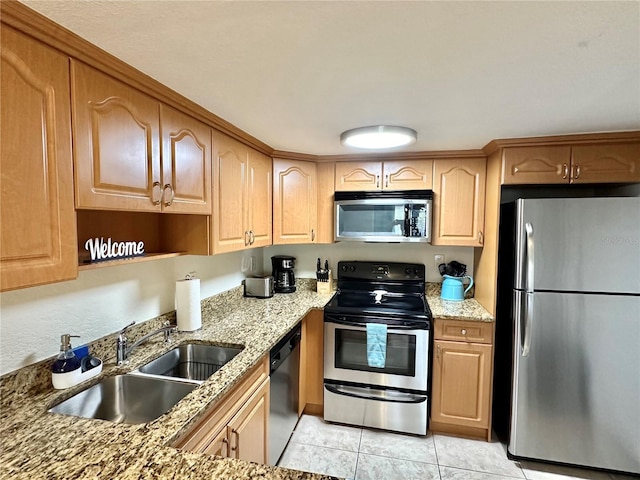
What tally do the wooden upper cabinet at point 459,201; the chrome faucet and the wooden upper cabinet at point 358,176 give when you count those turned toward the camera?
2

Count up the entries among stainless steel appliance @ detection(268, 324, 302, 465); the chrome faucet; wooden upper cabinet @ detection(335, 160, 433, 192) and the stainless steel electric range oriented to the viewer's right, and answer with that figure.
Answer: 2

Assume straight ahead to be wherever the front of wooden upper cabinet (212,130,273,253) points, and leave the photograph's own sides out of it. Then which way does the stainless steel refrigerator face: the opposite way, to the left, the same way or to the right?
to the right

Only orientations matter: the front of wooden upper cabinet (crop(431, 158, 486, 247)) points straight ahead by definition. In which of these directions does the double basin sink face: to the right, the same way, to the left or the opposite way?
to the left

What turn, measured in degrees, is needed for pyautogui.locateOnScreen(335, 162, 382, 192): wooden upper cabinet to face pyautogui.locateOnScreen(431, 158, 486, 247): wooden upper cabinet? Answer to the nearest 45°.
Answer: approximately 90° to its left

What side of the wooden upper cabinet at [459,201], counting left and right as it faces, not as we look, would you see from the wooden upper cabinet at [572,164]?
left

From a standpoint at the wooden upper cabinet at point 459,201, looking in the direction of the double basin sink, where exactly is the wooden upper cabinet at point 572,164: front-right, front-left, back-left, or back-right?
back-left

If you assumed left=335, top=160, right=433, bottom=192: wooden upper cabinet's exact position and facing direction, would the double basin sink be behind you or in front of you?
in front
